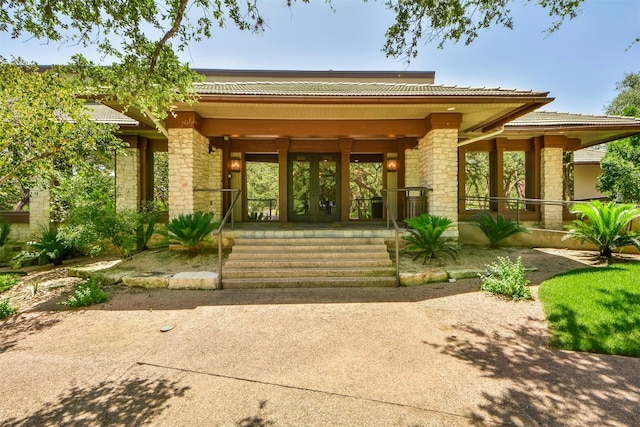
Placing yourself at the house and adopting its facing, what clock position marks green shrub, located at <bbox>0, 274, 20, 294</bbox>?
The green shrub is roughly at 2 o'clock from the house.

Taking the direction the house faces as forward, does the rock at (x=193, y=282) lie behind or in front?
in front

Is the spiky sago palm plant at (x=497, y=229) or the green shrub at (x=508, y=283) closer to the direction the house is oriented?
the green shrub

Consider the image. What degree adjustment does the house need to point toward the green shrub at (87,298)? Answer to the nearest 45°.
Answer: approximately 45° to its right

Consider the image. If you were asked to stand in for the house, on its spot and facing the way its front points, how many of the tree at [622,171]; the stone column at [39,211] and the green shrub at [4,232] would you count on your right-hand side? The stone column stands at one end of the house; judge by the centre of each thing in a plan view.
2

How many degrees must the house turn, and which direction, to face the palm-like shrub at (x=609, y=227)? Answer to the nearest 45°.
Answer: approximately 90° to its left

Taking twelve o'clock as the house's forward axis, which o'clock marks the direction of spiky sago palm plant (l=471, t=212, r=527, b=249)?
The spiky sago palm plant is roughly at 9 o'clock from the house.

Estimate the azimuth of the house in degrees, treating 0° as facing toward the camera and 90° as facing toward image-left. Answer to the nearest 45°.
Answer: approximately 0°

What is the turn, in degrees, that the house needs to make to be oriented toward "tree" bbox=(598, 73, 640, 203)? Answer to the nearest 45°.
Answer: approximately 90° to its left

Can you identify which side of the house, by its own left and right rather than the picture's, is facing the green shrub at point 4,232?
right

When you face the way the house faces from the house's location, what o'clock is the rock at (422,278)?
The rock is roughly at 11 o'clock from the house.
